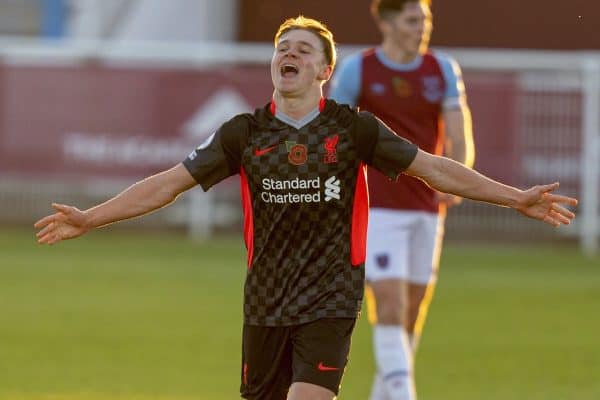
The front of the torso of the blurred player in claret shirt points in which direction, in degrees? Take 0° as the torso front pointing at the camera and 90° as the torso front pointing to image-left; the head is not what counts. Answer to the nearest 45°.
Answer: approximately 0°
